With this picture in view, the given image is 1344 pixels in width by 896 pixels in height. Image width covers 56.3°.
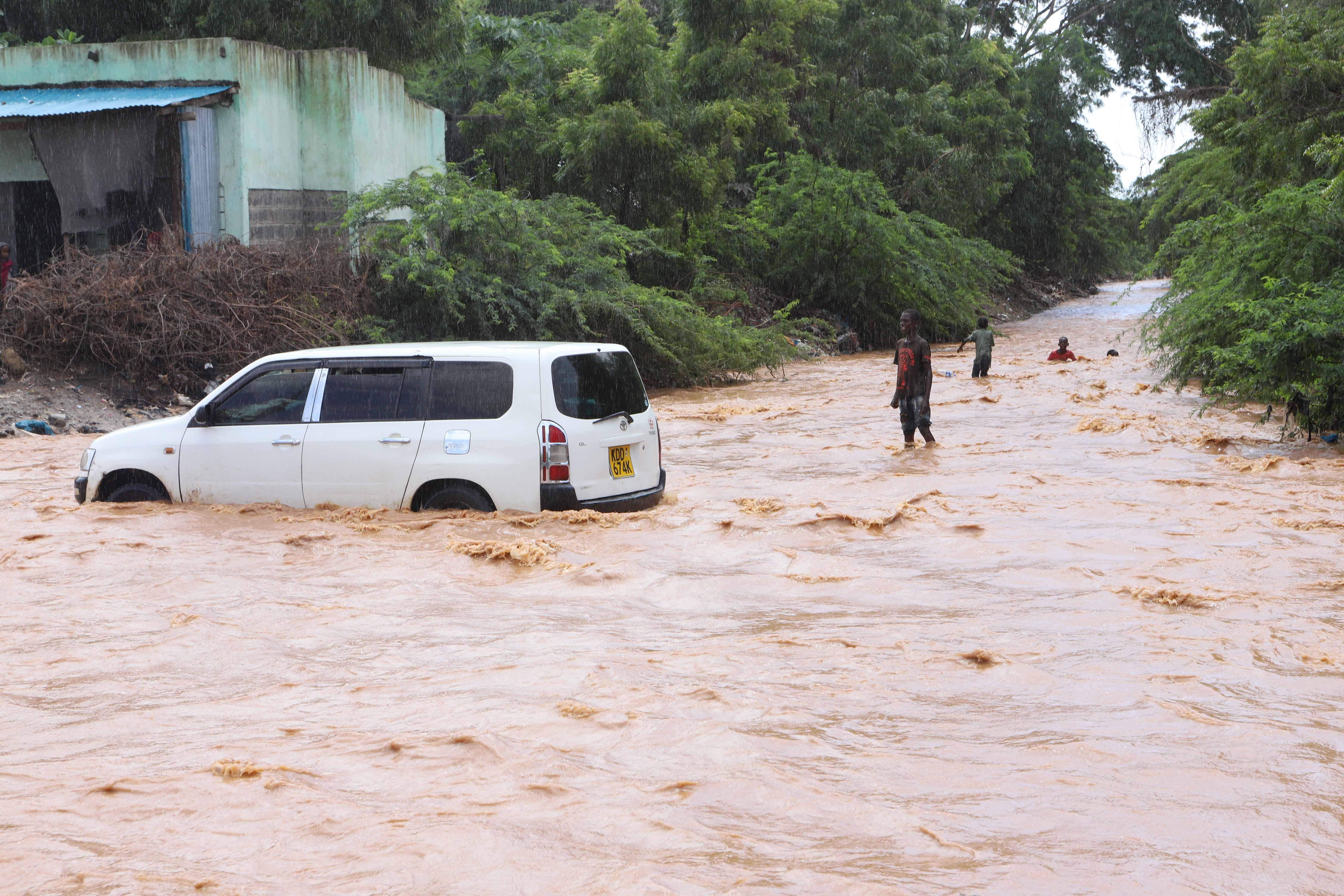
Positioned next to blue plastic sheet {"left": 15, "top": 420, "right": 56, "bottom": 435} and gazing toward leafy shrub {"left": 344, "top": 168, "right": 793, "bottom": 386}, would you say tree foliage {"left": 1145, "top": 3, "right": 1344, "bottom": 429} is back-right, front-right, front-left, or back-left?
front-right

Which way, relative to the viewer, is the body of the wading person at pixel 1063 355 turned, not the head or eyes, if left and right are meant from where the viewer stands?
facing the viewer

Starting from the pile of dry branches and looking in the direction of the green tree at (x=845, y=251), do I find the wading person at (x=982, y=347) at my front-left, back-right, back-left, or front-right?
front-right

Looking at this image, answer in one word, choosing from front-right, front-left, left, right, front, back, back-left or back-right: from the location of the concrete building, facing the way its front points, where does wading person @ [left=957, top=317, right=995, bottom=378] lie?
left

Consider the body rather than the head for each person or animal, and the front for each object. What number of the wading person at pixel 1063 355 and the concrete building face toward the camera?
2

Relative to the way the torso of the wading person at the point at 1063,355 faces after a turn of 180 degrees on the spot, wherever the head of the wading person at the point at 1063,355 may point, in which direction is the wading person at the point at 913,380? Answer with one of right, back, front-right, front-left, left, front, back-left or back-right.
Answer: back

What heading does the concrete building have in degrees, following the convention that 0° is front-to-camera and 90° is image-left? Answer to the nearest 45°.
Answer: approximately 0°

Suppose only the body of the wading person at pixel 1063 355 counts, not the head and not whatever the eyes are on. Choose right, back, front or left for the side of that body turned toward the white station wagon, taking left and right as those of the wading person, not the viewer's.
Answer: front

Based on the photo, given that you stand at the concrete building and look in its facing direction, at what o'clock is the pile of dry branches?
The pile of dry branches is roughly at 12 o'clock from the concrete building.

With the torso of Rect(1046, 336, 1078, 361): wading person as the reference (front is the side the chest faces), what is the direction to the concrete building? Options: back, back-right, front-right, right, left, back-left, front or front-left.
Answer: front-right
